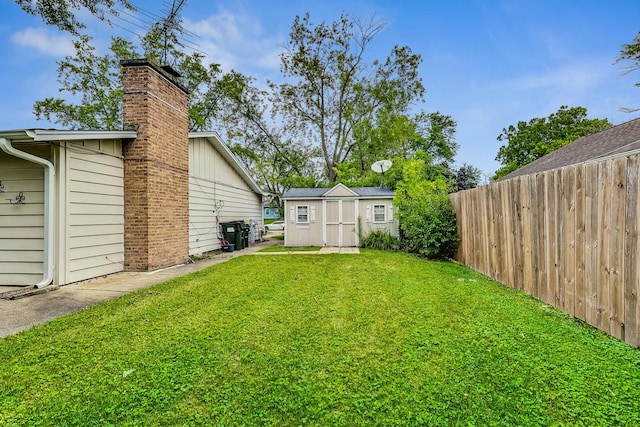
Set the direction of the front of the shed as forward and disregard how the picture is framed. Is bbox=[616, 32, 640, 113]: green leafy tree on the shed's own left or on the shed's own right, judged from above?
on the shed's own left

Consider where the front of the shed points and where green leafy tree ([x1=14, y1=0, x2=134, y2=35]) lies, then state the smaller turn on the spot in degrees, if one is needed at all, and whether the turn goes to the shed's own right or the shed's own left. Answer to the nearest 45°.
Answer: approximately 45° to the shed's own right

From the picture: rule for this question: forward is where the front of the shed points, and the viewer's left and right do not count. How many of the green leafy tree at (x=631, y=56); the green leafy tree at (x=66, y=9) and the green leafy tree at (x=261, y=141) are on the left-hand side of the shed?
1

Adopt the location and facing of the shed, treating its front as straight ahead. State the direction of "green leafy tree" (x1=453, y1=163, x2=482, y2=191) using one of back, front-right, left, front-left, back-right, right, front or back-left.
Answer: back-left

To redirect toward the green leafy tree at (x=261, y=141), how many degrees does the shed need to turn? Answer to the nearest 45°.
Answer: approximately 135° to its right

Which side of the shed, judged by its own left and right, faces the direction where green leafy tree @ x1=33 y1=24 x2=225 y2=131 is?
right

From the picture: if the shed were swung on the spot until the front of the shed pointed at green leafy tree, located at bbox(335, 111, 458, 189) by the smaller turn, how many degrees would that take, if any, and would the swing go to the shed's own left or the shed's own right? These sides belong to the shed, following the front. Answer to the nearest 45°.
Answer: approximately 135° to the shed's own left

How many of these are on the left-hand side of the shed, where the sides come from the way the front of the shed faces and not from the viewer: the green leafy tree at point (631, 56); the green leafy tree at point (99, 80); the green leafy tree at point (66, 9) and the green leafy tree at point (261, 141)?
1

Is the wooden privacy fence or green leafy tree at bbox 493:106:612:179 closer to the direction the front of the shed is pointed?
the wooden privacy fence

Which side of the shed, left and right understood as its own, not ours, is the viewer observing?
front

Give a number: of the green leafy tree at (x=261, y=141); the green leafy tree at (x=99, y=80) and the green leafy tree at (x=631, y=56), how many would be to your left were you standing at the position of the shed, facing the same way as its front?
1
